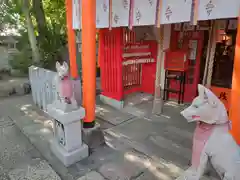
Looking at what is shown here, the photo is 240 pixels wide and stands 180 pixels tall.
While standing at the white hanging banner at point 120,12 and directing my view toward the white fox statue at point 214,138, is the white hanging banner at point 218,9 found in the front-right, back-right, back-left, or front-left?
front-left

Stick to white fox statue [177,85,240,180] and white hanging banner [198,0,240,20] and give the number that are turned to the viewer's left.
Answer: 1

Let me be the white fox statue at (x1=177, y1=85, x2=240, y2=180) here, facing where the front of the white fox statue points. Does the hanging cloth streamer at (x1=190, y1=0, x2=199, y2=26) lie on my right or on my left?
on my right

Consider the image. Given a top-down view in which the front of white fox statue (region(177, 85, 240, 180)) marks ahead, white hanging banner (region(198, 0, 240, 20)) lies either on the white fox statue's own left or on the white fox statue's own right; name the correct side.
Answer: on the white fox statue's own right

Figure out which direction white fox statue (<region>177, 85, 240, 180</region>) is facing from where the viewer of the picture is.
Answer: facing to the left of the viewer

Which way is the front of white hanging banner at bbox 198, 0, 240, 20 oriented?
toward the camera

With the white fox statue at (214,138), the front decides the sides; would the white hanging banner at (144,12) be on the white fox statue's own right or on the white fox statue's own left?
on the white fox statue's own right

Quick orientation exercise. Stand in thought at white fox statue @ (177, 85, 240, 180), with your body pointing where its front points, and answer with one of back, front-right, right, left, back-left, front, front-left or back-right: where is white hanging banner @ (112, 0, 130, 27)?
front-right

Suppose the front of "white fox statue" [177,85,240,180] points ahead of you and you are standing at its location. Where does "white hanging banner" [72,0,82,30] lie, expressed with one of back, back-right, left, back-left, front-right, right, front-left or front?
front-right

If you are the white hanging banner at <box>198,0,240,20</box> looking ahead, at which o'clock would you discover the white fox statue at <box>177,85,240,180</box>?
The white fox statue is roughly at 12 o'clock from the white hanging banner.

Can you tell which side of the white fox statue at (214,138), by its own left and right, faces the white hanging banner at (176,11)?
right

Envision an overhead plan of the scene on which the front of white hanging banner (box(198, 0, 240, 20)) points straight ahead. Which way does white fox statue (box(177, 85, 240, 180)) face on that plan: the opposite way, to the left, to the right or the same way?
to the right

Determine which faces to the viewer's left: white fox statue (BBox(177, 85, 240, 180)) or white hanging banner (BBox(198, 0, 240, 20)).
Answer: the white fox statue
